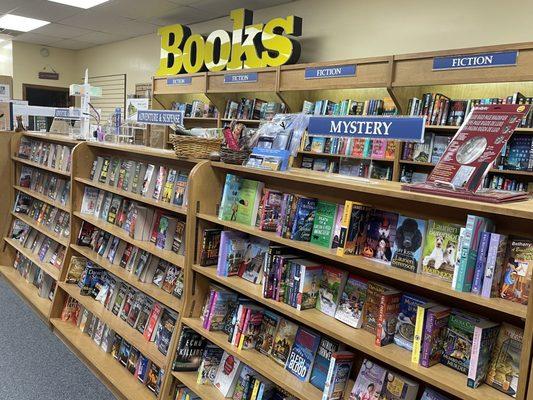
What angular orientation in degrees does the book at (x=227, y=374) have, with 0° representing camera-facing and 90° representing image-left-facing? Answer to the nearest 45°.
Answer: approximately 45°

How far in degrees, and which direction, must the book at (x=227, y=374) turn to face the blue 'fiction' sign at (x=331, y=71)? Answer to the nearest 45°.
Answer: approximately 135° to its right

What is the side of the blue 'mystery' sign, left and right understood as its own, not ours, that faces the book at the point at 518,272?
left

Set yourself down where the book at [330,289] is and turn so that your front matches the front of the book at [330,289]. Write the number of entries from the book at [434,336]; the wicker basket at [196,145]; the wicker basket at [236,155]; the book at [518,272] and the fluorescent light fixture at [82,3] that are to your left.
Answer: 2

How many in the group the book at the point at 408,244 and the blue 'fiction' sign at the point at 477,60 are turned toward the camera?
2

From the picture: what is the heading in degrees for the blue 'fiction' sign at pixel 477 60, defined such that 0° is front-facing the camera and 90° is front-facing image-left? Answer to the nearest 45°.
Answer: approximately 0°

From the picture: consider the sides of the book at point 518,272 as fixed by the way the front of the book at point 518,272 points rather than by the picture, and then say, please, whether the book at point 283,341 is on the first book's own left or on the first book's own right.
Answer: on the first book's own right
